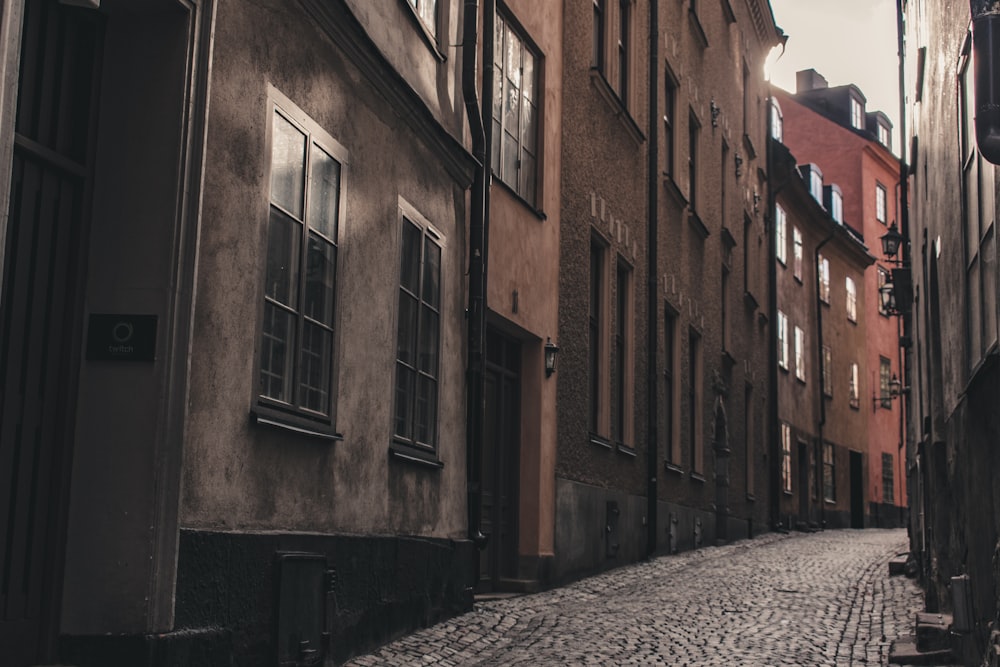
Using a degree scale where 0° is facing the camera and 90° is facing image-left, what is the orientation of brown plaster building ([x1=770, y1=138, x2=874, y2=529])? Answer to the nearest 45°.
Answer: approximately 315°

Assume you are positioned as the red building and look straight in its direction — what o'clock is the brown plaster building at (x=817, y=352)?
The brown plaster building is roughly at 2 o'clock from the red building.

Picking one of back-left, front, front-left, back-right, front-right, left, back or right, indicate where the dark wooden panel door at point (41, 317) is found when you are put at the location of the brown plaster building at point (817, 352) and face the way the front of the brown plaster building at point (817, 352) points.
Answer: front-right

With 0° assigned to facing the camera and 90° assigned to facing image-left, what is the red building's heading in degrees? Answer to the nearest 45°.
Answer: approximately 315°

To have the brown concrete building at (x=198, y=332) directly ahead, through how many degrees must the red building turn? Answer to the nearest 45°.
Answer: approximately 45° to its right

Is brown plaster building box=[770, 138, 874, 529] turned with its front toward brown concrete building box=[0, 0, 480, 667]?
no

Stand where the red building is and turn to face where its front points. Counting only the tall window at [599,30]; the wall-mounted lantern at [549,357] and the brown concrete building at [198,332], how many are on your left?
0

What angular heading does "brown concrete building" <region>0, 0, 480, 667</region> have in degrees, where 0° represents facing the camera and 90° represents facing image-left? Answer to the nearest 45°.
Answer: approximately 315°

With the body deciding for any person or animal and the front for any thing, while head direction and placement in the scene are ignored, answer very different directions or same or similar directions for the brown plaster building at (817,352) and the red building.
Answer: same or similar directions

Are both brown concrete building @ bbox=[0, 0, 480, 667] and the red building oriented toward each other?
no

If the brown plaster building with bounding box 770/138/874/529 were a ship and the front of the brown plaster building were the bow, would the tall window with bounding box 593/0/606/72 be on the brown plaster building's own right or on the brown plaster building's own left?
on the brown plaster building's own right

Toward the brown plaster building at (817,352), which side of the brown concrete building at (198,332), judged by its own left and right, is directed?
left

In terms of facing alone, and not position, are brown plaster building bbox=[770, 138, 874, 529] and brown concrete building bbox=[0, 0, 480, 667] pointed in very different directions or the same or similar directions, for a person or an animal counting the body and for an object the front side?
same or similar directions

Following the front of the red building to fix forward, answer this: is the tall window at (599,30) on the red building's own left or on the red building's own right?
on the red building's own right

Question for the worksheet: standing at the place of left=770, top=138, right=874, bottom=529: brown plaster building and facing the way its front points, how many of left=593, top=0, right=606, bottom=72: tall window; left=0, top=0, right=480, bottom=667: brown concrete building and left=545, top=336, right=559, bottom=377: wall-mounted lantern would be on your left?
0

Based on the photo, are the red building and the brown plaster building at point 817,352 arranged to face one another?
no

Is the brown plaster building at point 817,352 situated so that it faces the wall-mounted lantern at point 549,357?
no

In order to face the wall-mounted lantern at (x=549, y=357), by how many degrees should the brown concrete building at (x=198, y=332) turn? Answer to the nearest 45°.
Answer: approximately 90° to its left

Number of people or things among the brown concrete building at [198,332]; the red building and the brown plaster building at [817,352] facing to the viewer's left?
0
